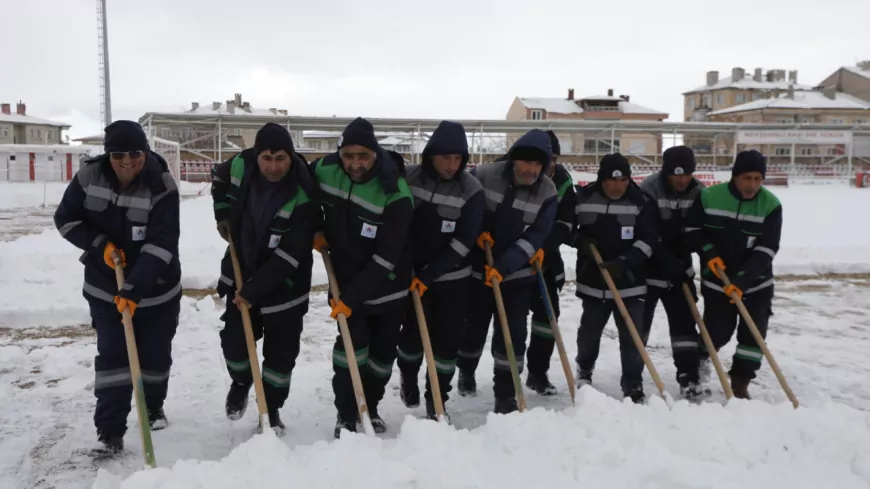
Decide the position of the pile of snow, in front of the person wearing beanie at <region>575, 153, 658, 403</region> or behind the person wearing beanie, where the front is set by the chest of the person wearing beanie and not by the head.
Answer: in front

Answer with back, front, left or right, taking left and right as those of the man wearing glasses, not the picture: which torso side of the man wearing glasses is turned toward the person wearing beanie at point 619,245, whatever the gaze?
left

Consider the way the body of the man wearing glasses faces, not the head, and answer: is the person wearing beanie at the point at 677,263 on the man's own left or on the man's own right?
on the man's own left
